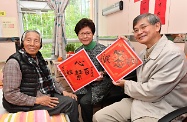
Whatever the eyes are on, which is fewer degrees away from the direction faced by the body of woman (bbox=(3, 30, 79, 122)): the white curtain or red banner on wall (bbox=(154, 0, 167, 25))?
the red banner on wall

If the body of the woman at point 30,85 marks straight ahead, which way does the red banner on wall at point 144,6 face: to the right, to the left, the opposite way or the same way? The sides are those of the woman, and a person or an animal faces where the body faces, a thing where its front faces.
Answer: to the right

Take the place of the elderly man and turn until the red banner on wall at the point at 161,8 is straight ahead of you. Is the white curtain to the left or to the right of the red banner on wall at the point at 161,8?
left

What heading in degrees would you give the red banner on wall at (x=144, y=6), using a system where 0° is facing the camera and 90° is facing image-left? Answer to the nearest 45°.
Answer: approximately 0°

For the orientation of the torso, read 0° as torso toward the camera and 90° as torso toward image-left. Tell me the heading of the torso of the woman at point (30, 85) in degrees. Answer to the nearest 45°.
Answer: approximately 315°
